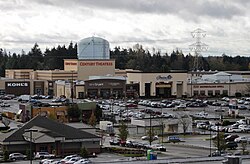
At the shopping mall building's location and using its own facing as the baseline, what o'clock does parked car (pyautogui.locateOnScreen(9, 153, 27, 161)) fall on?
The parked car is roughly at 12 o'clock from the shopping mall building.

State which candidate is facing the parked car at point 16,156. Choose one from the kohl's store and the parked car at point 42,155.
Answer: the kohl's store

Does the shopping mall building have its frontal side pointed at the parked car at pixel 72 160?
yes

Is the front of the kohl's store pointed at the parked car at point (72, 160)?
yes

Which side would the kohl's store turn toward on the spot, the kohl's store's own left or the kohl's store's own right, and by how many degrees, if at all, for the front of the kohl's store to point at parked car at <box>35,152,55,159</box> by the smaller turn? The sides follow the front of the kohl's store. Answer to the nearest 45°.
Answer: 0° — it already faces it

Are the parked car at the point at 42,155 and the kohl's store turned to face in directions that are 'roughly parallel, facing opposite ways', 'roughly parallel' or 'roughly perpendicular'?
roughly perpendicular

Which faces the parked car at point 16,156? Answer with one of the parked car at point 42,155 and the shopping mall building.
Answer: the shopping mall building
